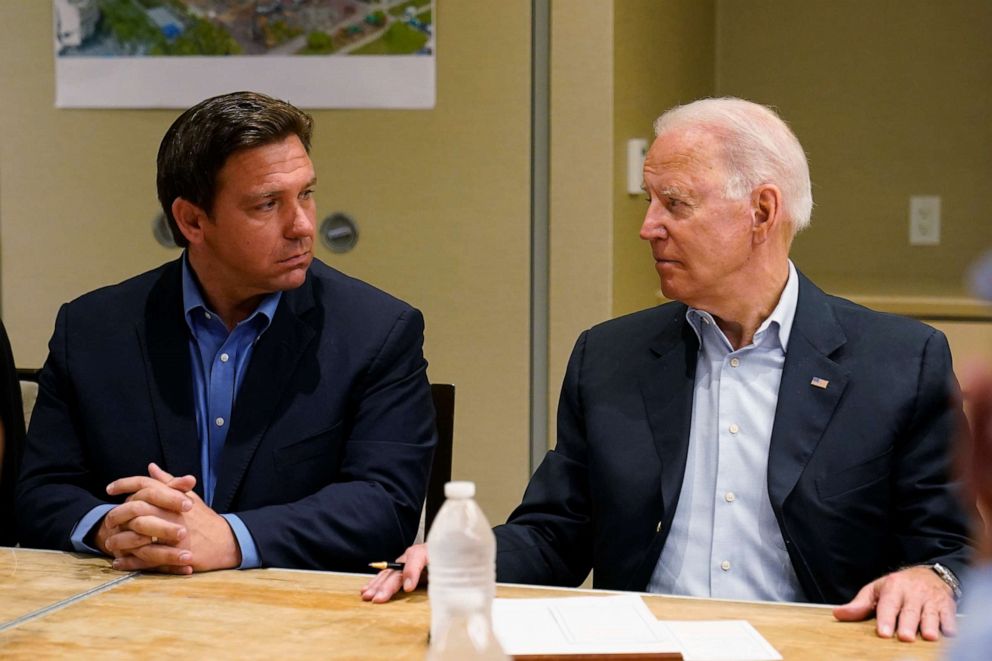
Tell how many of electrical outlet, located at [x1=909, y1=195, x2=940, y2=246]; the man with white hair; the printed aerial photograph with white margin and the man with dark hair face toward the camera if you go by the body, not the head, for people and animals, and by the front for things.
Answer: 4

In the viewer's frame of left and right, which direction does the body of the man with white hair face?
facing the viewer

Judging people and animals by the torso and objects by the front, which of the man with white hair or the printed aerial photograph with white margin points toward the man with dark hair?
the printed aerial photograph with white margin

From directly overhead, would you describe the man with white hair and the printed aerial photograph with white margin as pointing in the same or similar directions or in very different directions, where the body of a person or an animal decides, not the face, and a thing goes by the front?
same or similar directions

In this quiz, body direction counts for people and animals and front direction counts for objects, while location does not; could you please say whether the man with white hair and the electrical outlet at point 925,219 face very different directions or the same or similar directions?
same or similar directions

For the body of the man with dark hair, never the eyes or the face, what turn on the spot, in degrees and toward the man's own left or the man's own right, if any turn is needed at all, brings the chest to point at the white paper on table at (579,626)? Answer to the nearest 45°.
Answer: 0° — they already face it

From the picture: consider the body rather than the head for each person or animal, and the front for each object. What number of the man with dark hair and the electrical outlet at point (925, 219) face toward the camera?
2

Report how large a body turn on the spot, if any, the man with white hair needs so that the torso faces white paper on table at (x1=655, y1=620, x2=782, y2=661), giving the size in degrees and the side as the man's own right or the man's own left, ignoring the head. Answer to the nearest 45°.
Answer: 0° — they already face it

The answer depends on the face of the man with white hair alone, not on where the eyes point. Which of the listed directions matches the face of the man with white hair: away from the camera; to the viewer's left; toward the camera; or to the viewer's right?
to the viewer's left

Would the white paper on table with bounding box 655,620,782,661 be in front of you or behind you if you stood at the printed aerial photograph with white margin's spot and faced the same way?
in front

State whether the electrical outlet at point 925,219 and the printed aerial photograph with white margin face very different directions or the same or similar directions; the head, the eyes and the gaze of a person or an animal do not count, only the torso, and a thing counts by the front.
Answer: same or similar directions

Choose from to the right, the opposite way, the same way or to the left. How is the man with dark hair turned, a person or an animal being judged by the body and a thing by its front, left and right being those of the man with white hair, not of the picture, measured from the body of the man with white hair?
the same way

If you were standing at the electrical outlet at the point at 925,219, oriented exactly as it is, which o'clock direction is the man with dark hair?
The man with dark hair is roughly at 1 o'clock from the electrical outlet.

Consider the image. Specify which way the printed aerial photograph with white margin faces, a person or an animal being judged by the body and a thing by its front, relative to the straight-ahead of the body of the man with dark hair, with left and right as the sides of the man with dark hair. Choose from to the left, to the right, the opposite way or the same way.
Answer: the same way

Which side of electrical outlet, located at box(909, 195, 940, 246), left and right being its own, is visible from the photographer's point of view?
front

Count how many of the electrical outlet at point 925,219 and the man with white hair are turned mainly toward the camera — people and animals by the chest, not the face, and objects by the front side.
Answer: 2

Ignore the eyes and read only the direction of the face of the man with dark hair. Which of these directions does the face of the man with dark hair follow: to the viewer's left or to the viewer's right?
to the viewer's right
